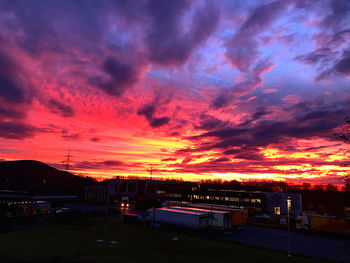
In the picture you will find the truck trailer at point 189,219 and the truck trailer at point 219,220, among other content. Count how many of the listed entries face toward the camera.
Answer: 0
